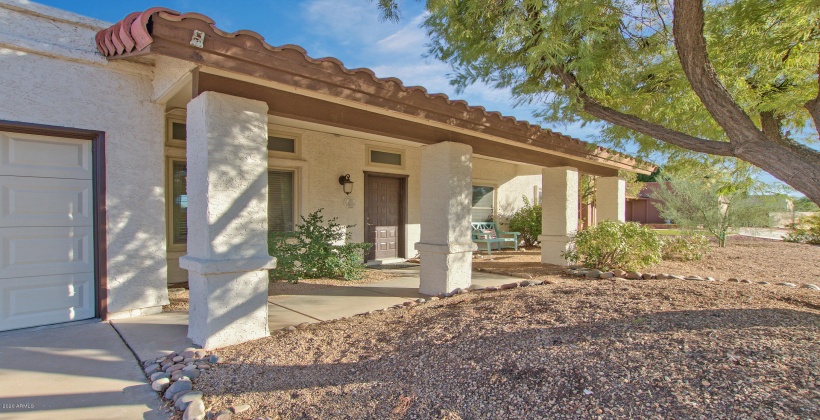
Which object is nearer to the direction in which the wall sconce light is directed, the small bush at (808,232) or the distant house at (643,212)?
the small bush

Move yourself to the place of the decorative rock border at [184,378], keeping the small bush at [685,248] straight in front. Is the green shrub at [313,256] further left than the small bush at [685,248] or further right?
left

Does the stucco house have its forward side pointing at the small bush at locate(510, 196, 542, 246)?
no

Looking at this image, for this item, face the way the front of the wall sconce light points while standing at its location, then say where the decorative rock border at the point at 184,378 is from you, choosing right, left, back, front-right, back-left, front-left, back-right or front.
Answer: front-right

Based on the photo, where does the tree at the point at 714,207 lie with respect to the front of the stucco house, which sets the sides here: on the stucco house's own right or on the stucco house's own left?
on the stucco house's own left

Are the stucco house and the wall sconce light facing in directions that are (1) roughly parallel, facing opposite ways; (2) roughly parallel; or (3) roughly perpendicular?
roughly parallel

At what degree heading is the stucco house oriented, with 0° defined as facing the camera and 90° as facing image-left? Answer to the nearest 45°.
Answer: approximately 315°

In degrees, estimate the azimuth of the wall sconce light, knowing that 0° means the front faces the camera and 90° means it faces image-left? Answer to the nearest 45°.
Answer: approximately 315°

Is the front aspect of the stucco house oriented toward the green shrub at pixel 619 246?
no

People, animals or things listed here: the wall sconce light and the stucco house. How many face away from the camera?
0

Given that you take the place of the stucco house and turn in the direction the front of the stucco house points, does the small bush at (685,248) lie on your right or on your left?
on your left

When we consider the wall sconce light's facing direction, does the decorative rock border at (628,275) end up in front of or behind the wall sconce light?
in front

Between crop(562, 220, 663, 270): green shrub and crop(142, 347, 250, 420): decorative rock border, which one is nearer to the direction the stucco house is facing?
the decorative rock border
